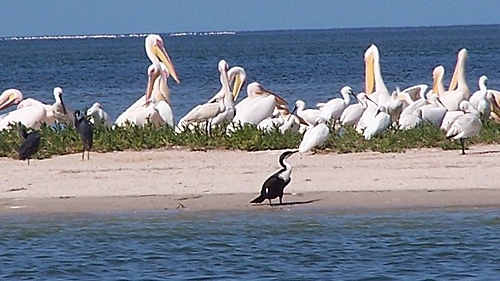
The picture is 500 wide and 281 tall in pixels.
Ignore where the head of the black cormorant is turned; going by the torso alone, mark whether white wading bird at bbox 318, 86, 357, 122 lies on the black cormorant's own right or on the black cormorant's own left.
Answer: on the black cormorant's own left
